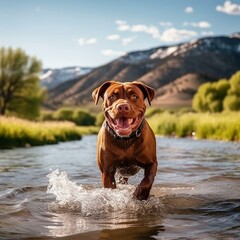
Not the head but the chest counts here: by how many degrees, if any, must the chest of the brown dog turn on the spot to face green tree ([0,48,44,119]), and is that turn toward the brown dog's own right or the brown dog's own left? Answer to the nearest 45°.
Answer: approximately 180°

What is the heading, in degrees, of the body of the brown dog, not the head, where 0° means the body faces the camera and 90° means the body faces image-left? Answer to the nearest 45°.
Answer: approximately 0°
